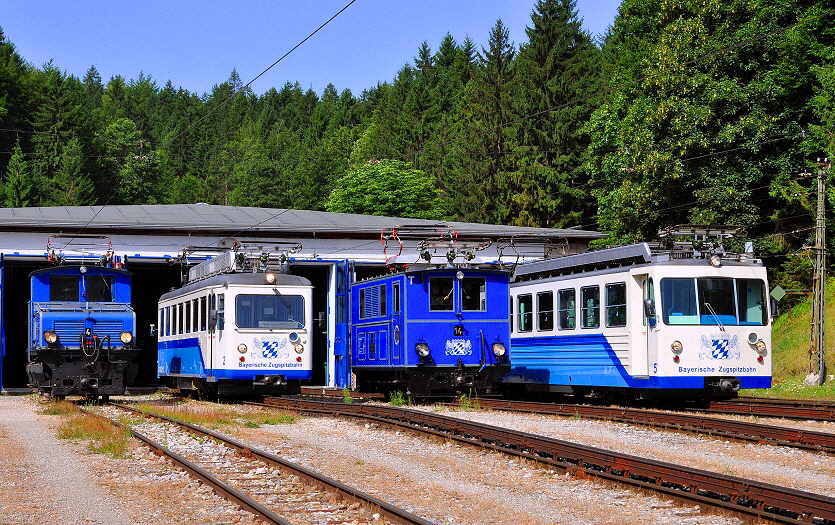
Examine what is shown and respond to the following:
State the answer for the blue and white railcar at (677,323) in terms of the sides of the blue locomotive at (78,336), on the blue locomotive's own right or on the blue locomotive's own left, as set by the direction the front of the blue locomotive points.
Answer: on the blue locomotive's own left

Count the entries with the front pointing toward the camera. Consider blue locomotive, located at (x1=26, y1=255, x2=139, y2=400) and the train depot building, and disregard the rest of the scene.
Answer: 2

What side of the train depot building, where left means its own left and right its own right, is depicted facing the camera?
front

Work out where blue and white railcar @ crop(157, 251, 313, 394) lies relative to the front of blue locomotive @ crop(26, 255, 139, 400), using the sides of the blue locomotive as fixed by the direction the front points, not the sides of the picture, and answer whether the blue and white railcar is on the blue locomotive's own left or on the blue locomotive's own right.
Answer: on the blue locomotive's own left

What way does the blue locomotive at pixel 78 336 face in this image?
toward the camera

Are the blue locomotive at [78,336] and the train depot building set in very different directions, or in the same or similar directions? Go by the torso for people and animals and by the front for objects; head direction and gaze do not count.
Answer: same or similar directions

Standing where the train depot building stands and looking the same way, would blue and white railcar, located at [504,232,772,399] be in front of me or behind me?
in front

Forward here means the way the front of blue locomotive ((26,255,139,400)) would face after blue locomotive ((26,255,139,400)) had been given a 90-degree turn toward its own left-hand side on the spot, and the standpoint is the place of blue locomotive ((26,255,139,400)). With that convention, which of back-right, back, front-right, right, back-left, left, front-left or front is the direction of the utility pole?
front

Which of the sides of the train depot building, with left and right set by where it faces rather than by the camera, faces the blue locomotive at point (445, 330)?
front
